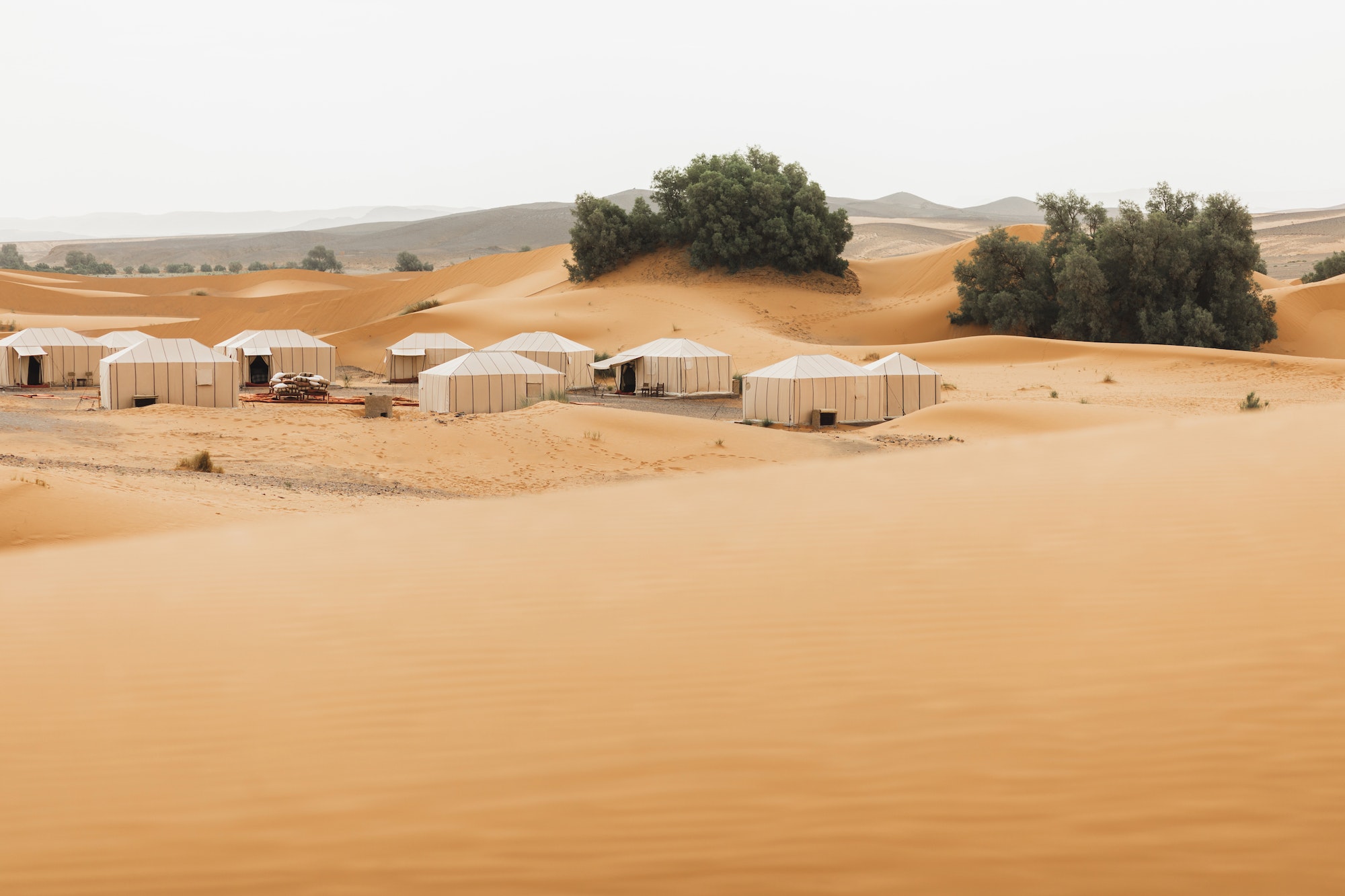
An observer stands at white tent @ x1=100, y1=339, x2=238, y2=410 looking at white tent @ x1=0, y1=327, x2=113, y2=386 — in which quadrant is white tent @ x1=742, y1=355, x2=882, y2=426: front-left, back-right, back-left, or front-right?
back-right

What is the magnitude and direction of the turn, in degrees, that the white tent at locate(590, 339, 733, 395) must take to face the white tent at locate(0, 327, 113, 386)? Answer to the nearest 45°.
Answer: approximately 45° to its right

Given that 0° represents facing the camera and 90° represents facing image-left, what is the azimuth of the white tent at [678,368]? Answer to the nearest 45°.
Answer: approximately 45°

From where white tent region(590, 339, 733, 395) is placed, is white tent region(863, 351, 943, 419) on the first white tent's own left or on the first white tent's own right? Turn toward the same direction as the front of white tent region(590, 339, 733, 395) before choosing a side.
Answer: on the first white tent's own left

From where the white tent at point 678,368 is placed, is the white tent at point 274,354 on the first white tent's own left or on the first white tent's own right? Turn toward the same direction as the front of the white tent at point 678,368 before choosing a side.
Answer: on the first white tent's own right

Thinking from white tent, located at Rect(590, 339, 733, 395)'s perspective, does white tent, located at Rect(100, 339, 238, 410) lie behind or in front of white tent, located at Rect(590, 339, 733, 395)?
in front

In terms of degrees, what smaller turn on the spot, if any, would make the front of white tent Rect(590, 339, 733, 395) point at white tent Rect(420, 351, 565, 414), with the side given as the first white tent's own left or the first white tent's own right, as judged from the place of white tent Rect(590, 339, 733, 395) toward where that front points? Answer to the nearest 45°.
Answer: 0° — it already faces it

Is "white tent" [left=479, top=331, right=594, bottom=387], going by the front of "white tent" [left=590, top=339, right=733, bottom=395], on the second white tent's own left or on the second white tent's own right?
on the second white tent's own right
